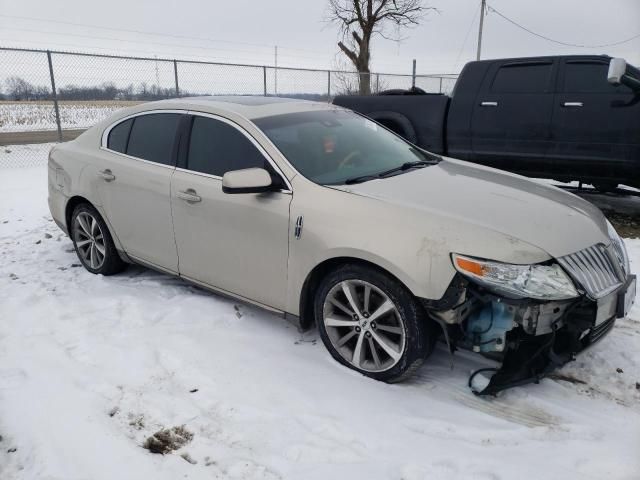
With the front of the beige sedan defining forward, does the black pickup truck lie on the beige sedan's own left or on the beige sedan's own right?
on the beige sedan's own left

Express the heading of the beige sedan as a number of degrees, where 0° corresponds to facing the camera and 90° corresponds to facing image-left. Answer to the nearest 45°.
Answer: approximately 315°
